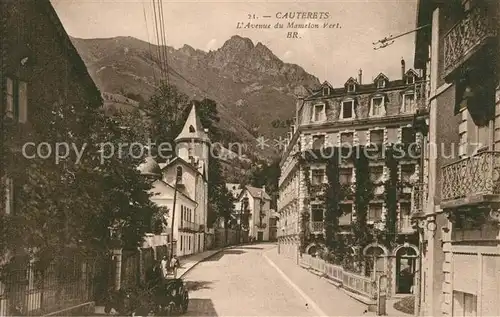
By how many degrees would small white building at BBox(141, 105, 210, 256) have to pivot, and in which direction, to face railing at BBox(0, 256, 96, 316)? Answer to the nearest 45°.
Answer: approximately 45° to its right

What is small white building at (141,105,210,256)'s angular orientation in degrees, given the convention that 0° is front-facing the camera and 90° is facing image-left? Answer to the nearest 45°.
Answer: approximately 315°

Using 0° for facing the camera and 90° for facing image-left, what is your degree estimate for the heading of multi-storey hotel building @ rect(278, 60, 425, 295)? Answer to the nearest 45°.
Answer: approximately 45°
